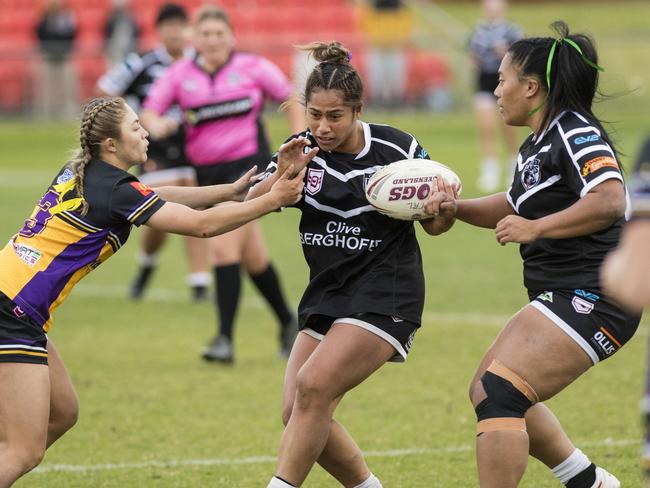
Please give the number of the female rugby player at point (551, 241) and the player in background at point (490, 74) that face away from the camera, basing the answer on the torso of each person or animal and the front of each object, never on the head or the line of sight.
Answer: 0

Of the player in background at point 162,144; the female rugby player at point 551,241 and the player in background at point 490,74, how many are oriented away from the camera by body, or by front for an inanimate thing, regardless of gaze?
0

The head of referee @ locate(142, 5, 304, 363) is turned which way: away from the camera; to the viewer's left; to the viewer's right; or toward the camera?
toward the camera

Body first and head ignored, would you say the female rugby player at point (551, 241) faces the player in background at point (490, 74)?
no

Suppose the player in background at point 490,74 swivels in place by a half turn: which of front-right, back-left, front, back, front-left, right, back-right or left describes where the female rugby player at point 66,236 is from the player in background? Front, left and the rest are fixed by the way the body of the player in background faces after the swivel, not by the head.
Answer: back

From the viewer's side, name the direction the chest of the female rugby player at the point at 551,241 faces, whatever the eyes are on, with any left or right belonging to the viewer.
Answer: facing the viewer and to the left of the viewer

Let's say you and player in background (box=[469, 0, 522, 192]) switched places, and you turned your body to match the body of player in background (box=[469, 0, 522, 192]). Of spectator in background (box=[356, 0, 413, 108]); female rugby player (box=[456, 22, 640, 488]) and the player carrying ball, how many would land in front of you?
2

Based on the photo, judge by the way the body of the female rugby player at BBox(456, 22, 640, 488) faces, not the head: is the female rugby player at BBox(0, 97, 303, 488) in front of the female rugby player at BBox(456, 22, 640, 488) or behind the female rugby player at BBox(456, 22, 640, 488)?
in front

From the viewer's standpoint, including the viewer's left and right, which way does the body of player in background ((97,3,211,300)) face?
facing the viewer and to the right of the viewer

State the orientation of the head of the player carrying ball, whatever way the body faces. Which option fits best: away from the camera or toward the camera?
toward the camera

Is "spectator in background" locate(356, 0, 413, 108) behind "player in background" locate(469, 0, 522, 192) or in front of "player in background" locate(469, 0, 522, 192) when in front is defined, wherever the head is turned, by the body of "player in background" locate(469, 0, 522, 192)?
behind

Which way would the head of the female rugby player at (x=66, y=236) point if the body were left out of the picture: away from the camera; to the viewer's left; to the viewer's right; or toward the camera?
to the viewer's right

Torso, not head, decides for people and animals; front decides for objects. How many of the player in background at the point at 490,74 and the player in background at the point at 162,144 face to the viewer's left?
0

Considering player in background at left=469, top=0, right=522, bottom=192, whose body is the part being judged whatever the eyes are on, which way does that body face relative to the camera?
toward the camera

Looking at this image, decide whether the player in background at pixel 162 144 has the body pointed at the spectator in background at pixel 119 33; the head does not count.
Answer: no

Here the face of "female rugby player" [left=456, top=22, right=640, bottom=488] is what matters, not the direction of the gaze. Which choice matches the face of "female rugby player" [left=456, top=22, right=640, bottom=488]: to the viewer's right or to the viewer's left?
to the viewer's left
